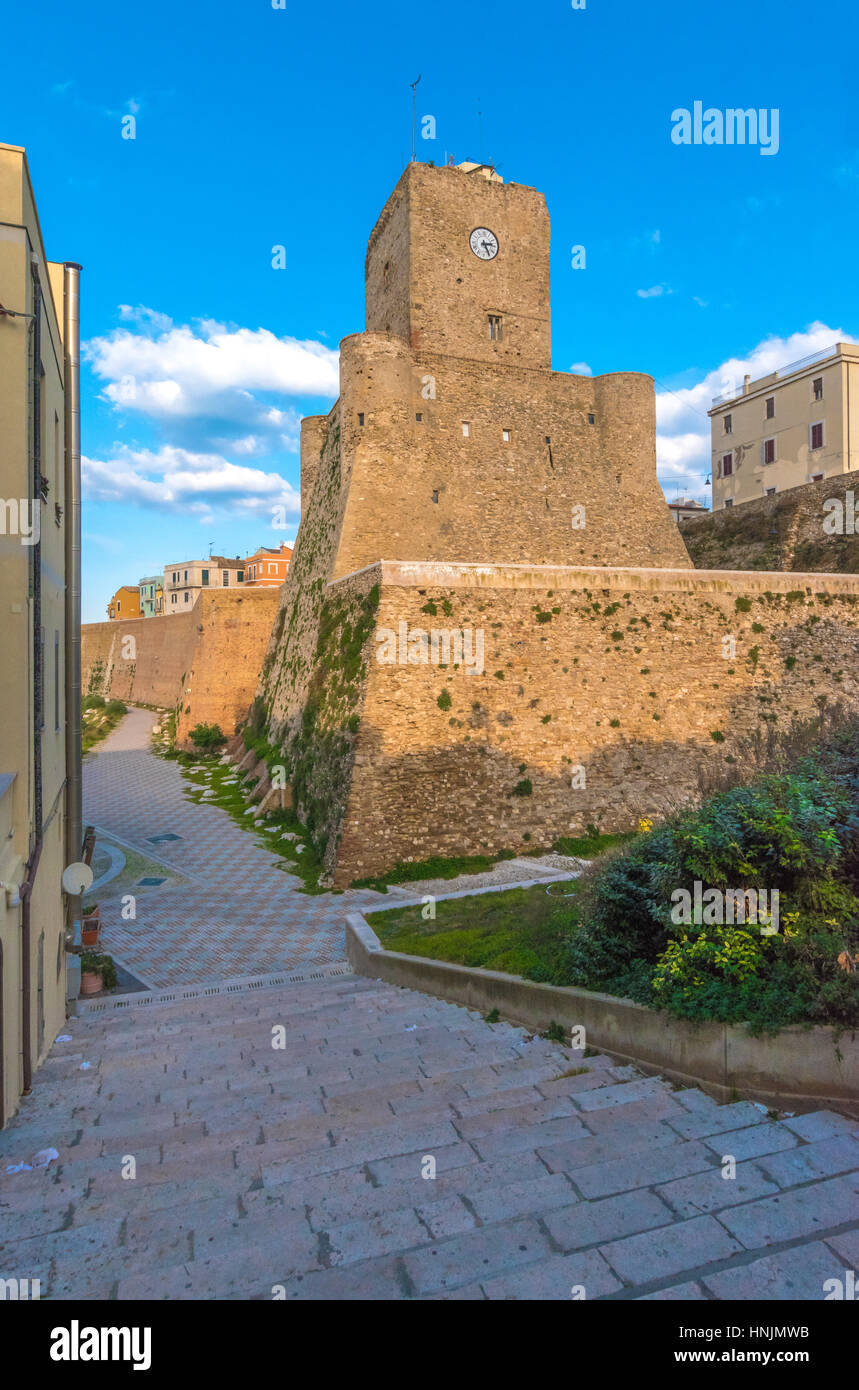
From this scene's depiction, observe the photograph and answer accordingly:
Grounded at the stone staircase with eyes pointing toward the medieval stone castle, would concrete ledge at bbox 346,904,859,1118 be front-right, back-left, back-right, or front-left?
front-right

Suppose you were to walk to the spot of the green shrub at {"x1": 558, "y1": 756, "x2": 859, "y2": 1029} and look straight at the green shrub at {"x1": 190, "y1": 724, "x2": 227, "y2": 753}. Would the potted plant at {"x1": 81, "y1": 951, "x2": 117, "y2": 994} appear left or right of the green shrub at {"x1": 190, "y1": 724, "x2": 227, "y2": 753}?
left

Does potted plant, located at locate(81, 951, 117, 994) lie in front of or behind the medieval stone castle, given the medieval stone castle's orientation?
in front

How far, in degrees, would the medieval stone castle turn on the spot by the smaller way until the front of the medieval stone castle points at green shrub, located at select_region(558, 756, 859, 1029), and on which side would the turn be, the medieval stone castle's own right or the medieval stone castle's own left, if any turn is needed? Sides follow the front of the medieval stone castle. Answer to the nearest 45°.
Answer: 0° — it already faces it

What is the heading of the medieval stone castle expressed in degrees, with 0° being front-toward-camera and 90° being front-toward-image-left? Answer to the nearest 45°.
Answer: approximately 0°

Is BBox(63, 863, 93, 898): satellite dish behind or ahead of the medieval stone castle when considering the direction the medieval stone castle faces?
ahead

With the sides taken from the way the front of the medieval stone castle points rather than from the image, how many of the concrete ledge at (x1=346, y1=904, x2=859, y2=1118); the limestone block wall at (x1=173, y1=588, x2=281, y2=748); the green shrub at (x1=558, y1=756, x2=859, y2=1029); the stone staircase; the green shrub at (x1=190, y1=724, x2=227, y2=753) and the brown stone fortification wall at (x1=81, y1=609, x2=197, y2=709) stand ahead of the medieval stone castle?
3

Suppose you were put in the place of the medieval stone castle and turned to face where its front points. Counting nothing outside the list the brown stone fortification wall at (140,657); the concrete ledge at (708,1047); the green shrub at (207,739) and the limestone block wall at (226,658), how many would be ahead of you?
1

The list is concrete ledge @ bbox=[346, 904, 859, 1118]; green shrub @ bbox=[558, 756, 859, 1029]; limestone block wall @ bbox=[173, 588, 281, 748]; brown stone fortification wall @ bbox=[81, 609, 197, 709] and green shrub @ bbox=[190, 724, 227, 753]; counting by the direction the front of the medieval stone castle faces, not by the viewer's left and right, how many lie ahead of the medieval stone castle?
2

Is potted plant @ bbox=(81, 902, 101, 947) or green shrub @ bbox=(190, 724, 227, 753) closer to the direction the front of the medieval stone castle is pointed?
the potted plant

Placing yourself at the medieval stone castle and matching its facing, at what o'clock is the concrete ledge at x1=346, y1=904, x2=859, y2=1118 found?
The concrete ledge is roughly at 12 o'clock from the medieval stone castle.

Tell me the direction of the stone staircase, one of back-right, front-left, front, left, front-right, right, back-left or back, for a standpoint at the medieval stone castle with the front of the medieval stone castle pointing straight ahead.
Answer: front

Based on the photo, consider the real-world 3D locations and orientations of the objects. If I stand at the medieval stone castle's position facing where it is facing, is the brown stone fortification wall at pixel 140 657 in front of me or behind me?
behind

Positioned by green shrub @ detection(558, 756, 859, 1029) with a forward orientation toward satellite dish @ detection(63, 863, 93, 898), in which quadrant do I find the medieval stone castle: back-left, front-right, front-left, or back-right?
front-right
